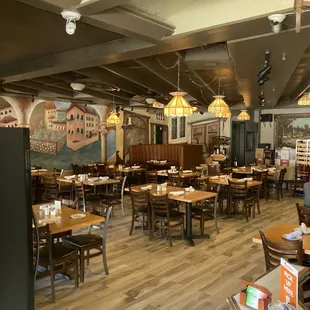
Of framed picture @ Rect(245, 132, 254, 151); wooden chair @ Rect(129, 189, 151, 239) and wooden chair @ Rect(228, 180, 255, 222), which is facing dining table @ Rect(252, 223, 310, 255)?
the framed picture

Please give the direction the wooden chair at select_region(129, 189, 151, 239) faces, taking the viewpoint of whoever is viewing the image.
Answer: facing away from the viewer and to the right of the viewer

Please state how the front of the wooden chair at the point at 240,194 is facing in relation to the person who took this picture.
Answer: facing away from the viewer and to the right of the viewer

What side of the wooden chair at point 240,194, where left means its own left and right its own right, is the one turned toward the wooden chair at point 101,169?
left

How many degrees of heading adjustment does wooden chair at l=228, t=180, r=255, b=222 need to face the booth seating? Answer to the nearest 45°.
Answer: approximately 90° to its left

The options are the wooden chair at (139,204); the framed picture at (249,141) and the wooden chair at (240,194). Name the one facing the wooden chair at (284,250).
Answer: the framed picture

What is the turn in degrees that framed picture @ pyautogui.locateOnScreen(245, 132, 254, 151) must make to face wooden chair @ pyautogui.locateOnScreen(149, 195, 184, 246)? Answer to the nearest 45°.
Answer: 0° — it already faces it

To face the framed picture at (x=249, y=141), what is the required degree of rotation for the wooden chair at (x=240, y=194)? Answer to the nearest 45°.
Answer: approximately 45° to its left
